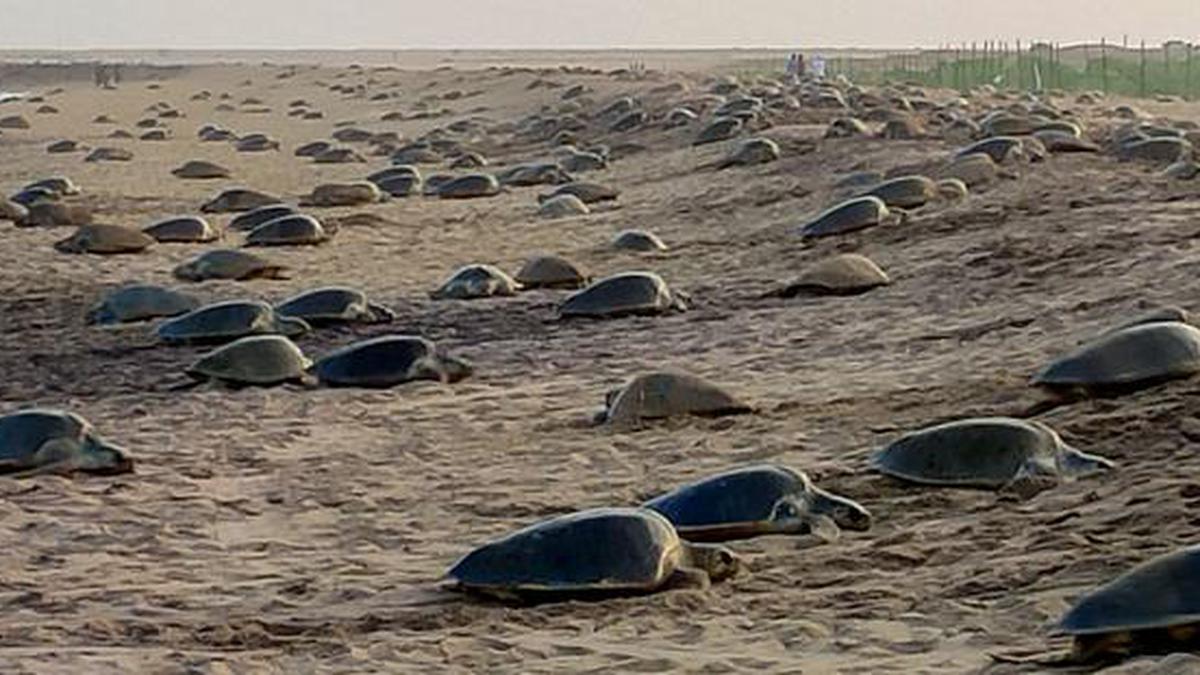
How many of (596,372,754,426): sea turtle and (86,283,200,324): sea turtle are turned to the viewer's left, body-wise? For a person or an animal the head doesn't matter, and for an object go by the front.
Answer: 2

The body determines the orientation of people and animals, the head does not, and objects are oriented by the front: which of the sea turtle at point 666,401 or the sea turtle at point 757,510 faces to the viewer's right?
the sea turtle at point 757,510

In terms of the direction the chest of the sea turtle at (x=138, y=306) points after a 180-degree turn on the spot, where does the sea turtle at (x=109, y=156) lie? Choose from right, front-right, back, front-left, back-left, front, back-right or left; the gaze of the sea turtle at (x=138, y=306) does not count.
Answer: left

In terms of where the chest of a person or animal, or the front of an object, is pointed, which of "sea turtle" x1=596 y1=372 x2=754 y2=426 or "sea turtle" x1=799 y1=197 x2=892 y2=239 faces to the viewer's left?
"sea turtle" x1=596 y1=372 x2=754 y2=426

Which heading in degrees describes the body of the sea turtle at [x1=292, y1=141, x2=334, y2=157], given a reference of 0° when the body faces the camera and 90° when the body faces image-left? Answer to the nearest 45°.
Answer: approximately 270°

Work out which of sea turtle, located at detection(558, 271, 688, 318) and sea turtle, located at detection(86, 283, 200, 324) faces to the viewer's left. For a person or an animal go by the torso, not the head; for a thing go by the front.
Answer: sea turtle, located at detection(86, 283, 200, 324)

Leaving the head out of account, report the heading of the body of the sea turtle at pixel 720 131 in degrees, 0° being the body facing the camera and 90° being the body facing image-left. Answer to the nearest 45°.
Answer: approximately 270°

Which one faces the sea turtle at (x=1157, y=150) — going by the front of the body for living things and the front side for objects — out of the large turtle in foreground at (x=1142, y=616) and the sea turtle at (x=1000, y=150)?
the sea turtle at (x=1000, y=150)

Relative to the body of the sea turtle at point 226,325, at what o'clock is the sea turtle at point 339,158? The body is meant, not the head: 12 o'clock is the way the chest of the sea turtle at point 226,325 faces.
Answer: the sea turtle at point 339,158 is roughly at 9 o'clock from the sea turtle at point 226,325.
